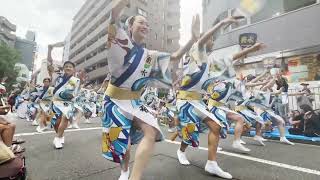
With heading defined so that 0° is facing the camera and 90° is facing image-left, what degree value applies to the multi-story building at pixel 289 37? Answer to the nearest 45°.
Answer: approximately 45°

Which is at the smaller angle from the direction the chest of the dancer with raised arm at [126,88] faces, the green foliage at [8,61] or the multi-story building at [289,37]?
the multi-story building

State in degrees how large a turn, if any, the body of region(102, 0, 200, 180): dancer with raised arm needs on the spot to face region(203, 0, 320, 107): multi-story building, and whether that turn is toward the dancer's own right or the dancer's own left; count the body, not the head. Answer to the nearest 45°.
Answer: approximately 90° to the dancer's own left

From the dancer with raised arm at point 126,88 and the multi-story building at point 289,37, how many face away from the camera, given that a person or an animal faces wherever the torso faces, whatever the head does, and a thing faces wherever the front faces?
0

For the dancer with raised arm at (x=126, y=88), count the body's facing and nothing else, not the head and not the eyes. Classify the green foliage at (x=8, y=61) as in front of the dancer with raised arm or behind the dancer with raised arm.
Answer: behind

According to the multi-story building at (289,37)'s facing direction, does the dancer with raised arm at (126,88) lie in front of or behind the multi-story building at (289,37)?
in front

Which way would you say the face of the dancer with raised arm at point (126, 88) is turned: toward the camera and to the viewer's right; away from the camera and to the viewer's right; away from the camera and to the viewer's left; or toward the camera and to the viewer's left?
toward the camera and to the viewer's right
